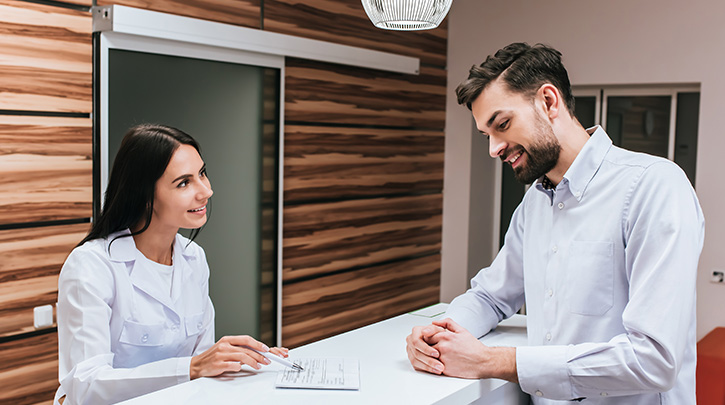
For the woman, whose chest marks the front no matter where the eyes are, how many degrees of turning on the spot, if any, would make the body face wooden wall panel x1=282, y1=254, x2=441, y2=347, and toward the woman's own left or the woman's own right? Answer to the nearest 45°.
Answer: approximately 90° to the woman's own left

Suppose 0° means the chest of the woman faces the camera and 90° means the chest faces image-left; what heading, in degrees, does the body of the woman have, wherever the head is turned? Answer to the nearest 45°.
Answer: approximately 315°

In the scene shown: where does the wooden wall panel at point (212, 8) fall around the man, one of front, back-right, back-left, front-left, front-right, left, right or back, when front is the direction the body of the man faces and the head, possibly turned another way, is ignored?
right

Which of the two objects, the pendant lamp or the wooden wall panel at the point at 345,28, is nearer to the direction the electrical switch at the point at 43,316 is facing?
the pendant lamp

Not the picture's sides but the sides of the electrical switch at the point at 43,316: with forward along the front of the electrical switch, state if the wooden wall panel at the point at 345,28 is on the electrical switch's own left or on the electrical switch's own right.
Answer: on the electrical switch's own left

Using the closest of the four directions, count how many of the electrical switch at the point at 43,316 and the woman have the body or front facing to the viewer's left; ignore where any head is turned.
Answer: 0

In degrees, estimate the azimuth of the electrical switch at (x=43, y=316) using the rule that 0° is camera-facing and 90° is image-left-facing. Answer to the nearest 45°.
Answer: approximately 315°

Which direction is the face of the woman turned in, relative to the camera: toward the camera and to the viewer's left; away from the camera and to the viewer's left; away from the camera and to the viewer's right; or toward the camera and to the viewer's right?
toward the camera and to the viewer's right

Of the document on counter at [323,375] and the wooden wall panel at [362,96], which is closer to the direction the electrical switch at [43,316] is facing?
the document on counter

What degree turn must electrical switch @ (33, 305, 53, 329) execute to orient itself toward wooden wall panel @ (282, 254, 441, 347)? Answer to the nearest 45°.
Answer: approximately 90° to its left

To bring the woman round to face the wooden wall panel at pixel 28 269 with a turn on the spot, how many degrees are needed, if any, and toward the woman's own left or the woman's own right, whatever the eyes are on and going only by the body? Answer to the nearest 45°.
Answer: approximately 180°

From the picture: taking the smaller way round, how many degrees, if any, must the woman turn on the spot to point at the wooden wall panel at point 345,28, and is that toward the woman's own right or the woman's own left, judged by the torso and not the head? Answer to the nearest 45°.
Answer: approximately 90° to the woman's own left
